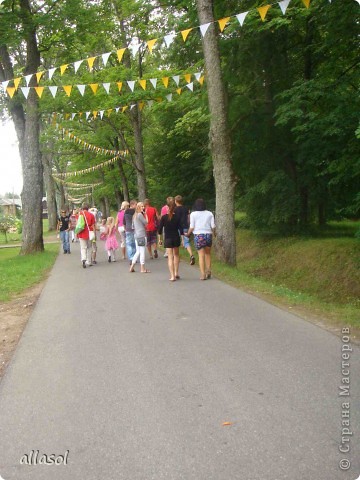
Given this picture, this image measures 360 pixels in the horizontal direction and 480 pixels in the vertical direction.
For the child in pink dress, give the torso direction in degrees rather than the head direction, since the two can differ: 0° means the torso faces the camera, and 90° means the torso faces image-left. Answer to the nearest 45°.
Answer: approximately 180°

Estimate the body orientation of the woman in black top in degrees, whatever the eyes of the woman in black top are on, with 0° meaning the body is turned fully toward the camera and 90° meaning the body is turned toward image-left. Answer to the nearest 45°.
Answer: approximately 180°

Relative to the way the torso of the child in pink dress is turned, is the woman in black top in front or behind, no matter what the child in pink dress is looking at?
behind

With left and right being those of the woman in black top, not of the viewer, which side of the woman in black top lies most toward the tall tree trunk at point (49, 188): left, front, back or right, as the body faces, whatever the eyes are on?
front

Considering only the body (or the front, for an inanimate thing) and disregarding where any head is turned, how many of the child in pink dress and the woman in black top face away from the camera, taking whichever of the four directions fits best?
2

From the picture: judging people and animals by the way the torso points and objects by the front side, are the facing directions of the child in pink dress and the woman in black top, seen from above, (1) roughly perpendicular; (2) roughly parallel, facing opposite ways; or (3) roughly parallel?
roughly parallel

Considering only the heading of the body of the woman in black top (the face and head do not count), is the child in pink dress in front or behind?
in front

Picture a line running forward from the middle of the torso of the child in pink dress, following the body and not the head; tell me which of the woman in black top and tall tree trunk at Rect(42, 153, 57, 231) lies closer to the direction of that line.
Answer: the tall tree trunk

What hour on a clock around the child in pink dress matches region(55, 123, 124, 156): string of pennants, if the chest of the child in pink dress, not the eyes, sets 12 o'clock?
The string of pennants is roughly at 12 o'clock from the child in pink dress.

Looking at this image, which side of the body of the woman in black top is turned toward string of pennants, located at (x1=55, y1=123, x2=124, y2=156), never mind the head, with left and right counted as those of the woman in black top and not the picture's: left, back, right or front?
front
